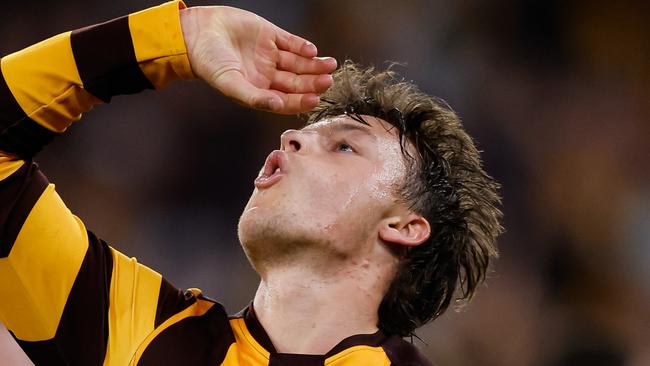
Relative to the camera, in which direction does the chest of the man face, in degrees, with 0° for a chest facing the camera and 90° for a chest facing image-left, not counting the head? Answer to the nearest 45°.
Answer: approximately 45°

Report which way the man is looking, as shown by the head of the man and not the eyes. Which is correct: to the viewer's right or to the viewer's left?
to the viewer's left
